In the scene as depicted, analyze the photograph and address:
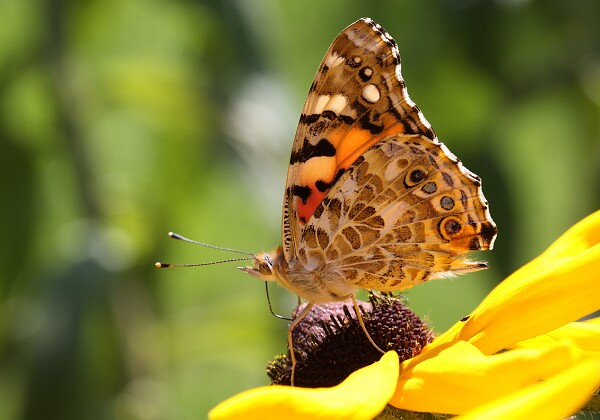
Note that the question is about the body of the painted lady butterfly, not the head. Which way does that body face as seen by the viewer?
to the viewer's left
